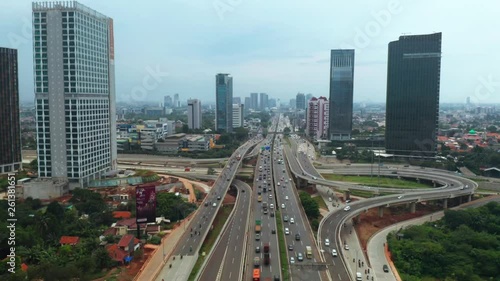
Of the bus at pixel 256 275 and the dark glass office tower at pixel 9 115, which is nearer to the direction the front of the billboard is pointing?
the bus

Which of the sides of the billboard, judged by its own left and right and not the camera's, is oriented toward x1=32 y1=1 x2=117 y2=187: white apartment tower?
back

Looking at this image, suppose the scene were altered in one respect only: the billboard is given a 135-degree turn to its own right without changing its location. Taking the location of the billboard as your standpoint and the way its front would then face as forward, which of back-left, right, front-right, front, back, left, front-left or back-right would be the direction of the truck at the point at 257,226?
back-right

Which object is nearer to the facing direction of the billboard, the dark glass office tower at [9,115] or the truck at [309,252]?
the truck

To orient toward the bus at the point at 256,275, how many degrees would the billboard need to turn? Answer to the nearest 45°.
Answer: approximately 45° to its left

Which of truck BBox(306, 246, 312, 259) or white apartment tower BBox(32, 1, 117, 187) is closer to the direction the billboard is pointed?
the truck

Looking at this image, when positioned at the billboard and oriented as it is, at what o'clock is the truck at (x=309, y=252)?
The truck is roughly at 10 o'clock from the billboard.

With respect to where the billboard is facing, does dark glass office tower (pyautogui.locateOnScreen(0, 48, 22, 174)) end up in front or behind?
behind

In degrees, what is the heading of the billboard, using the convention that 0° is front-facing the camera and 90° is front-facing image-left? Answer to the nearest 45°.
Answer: approximately 0°

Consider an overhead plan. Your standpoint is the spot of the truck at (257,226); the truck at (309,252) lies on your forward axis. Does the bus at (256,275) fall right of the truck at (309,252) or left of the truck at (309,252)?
right

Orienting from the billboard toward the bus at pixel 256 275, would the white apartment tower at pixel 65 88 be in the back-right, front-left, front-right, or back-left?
back-left
